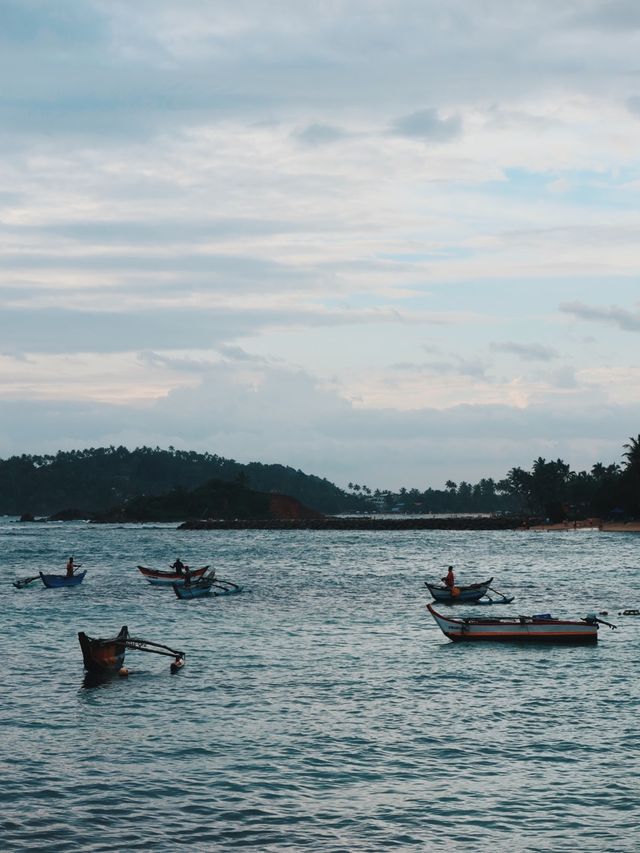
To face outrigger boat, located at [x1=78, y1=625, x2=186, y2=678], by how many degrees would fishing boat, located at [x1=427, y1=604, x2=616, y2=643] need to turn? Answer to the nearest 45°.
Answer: approximately 45° to its left

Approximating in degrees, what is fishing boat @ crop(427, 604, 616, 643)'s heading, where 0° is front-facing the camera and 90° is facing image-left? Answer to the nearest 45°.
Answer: approximately 90°
